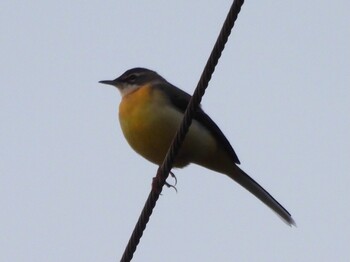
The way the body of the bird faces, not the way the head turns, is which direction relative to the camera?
to the viewer's left
